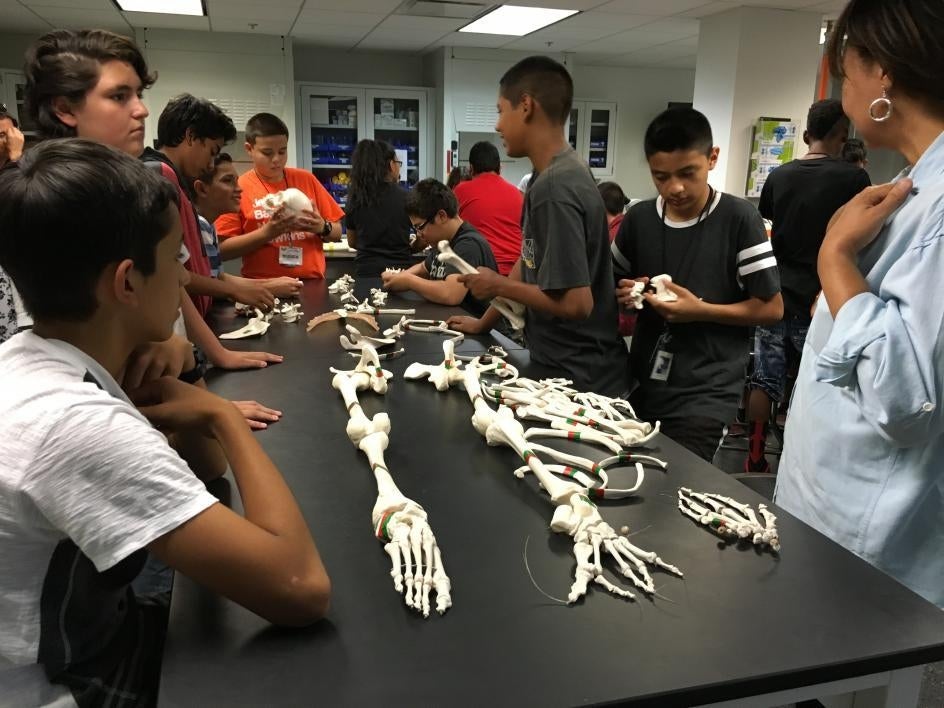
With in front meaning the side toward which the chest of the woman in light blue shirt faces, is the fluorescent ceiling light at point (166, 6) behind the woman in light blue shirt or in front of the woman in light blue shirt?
in front

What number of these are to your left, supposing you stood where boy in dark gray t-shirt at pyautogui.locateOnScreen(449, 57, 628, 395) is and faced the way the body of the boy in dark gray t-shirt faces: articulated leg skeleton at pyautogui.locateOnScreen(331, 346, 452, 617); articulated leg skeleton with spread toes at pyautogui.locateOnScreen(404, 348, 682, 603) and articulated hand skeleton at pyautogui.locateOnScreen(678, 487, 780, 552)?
3

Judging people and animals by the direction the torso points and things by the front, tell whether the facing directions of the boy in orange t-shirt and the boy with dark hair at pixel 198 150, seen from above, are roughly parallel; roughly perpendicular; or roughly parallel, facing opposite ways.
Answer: roughly perpendicular

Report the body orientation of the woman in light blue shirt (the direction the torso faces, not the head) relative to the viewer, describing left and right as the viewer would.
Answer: facing to the left of the viewer

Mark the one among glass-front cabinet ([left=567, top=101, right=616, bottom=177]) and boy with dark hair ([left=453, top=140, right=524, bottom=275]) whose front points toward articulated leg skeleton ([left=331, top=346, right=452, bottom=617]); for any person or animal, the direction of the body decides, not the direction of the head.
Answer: the glass-front cabinet

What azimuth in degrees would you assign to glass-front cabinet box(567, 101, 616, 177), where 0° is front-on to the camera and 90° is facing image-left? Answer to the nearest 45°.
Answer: approximately 0°

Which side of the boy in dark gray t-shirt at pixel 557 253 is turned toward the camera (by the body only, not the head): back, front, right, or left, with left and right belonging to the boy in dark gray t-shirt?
left

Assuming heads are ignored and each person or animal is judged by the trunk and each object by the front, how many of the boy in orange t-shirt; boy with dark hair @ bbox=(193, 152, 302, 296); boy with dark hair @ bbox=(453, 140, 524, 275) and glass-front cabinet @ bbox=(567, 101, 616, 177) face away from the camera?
1

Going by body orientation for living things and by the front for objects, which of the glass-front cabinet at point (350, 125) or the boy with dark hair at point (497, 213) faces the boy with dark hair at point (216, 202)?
the glass-front cabinet
